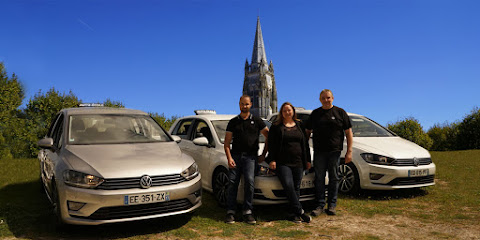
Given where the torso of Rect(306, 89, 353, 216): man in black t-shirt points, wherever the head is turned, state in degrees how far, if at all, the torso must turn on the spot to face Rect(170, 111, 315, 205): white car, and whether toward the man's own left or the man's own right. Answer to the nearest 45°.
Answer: approximately 90° to the man's own right

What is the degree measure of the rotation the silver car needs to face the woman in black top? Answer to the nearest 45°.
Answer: approximately 45° to its left

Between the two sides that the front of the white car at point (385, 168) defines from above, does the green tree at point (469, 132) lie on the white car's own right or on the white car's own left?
on the white car's own left

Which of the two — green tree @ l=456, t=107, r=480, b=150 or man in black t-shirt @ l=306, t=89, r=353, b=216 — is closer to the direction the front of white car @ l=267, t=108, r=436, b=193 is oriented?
the man in black t-shirt

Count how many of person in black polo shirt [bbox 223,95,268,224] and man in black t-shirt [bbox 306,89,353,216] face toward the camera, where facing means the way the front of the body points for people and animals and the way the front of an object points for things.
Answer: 2

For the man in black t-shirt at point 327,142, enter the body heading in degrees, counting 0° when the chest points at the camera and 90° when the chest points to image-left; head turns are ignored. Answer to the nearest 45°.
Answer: approximately 0°

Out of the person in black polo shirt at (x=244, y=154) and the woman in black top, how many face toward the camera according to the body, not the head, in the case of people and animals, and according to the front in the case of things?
2

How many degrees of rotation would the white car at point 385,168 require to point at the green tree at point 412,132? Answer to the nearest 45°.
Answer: approximately 135° to its left

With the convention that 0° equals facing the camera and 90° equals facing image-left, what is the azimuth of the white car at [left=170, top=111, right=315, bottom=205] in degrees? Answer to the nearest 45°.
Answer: approximately 315°

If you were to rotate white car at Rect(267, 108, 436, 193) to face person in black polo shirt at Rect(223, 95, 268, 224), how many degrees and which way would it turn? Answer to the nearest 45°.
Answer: approximately 90° to its right

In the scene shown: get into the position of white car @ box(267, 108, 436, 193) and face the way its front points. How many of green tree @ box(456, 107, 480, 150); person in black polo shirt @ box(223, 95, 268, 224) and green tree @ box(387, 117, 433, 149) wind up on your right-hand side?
1
